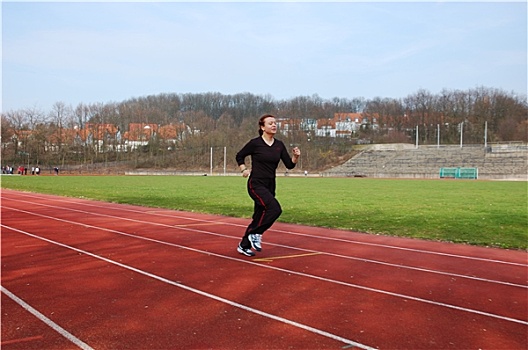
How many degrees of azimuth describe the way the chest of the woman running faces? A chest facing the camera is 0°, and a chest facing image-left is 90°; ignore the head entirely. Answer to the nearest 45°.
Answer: approximately 315°
